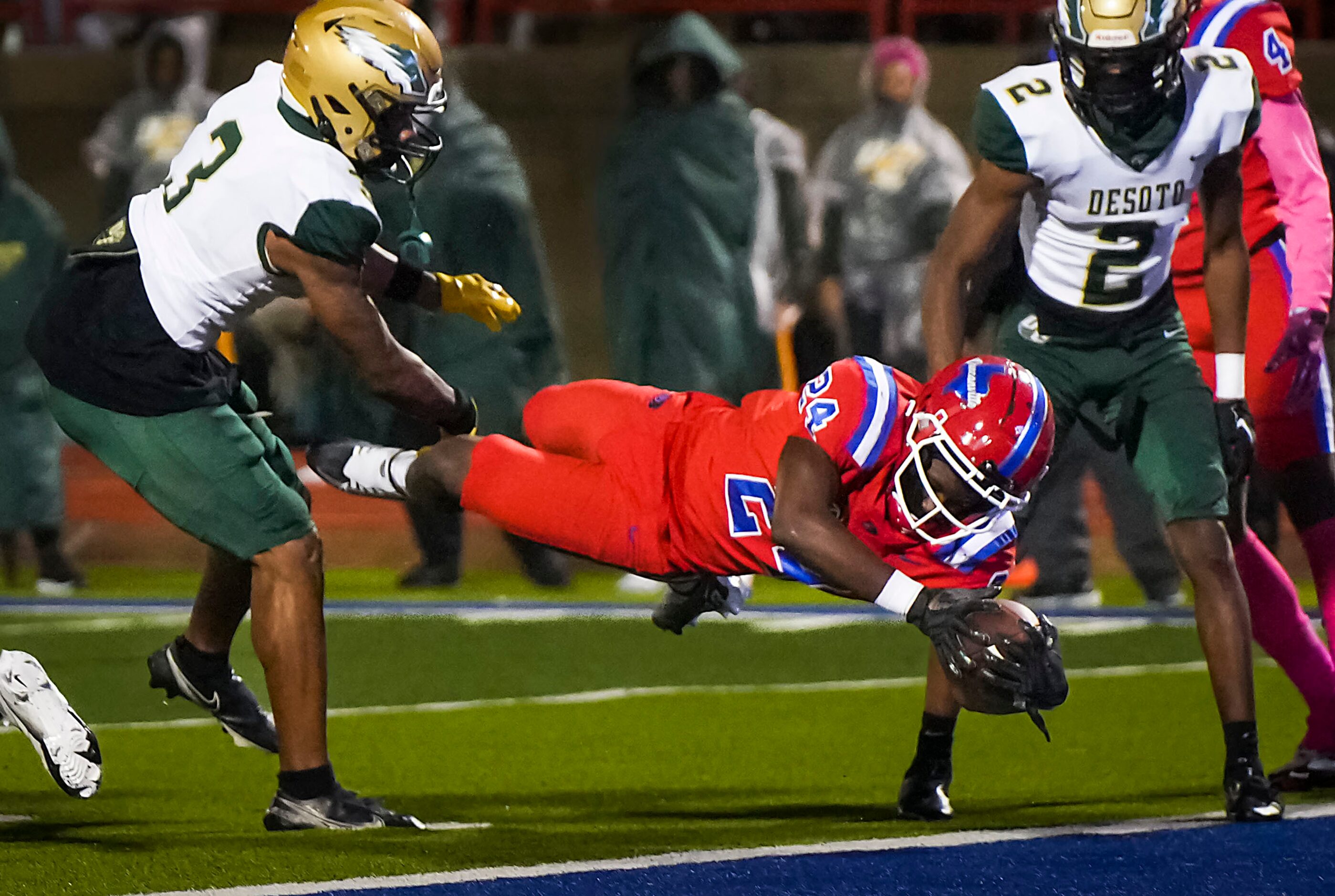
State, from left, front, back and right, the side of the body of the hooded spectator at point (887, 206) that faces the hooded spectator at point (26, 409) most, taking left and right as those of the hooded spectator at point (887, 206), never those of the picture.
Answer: right

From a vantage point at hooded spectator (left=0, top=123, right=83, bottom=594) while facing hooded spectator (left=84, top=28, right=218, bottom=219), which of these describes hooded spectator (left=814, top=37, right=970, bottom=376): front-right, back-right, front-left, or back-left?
front-right

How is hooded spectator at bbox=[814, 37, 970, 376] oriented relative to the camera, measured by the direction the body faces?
toward the camera

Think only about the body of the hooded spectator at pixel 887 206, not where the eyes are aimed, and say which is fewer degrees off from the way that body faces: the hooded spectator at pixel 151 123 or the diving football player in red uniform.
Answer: the diving football player in red uniform

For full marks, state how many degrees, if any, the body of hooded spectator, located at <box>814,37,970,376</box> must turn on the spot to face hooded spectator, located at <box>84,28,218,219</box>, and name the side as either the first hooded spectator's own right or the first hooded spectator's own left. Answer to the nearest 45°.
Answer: approximately 90° to the first hooded spectator's own right

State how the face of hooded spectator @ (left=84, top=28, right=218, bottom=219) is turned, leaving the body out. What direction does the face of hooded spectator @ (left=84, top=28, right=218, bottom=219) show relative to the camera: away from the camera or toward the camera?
toward the camera

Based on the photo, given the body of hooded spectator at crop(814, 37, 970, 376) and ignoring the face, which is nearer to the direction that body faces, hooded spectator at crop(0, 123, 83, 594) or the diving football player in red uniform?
the diving football player in red uniform

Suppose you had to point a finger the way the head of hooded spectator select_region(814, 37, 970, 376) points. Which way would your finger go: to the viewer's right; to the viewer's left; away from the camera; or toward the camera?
toward the camera

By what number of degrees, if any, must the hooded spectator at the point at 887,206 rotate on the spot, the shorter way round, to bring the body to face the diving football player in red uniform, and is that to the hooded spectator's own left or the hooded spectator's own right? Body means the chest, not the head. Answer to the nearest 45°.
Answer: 0° — they already face them

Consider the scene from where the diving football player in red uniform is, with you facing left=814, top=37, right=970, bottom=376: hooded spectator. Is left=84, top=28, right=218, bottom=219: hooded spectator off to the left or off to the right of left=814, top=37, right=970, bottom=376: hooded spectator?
left
